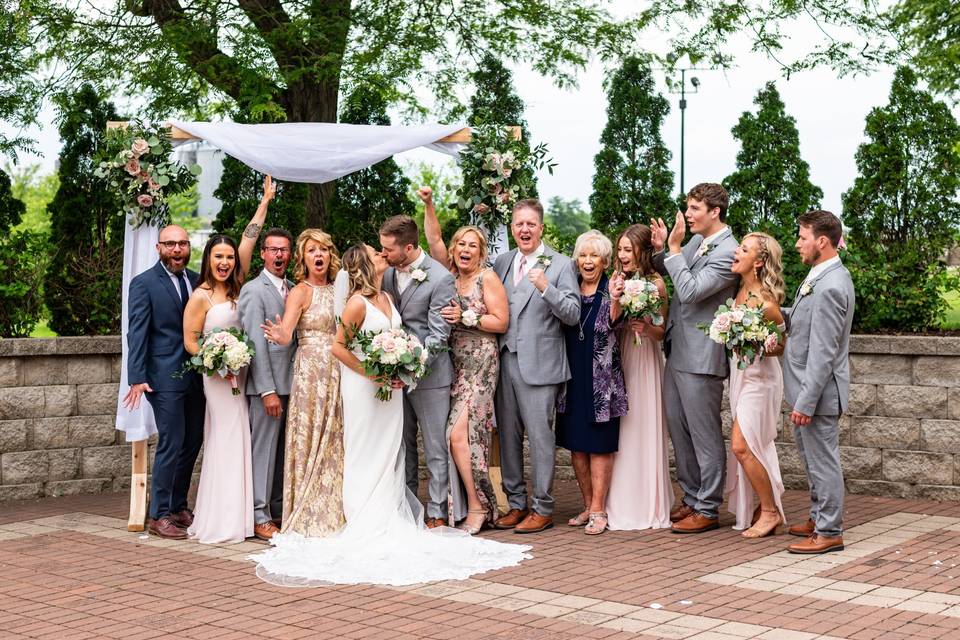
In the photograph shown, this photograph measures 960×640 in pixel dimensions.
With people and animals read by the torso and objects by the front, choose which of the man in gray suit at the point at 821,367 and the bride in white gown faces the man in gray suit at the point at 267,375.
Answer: the man in gray suit at the point at 821,367

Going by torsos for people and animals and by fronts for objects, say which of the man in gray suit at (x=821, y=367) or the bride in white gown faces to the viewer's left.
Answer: the man in gray suit

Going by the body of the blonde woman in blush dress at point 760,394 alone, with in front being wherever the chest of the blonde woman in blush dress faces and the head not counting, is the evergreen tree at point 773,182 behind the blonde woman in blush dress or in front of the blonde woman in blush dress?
behind

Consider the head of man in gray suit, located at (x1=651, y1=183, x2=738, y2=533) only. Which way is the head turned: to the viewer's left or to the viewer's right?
to the viewer's left

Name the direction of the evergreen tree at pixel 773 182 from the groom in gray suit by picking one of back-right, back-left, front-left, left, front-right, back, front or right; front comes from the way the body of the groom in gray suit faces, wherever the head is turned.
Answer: back

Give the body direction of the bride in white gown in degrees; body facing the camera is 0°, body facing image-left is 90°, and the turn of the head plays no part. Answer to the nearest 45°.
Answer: approximately 315°

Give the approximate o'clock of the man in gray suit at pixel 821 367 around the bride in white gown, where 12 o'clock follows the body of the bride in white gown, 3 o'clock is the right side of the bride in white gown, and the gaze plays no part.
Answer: The man in gray suit is roughly at 11 o'clock from the bride in white gown.

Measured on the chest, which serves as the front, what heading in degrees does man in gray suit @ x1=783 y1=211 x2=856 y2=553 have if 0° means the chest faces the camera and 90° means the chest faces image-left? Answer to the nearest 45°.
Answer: approximately 90°

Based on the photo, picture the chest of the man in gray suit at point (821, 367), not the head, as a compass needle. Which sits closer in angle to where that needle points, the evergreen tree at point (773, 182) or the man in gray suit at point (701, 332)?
the man in gray suit

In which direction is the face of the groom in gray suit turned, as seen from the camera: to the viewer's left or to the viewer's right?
to the viewer's left

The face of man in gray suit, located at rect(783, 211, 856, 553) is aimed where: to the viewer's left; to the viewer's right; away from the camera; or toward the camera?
to the viewer's left
